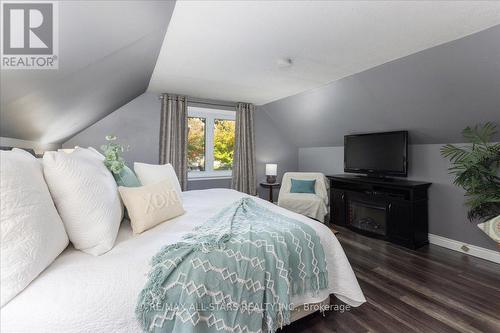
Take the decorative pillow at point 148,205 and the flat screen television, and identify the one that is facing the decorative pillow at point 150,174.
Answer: the flat screen television

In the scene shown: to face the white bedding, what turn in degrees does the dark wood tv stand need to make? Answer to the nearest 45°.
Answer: approximately 45° to its left

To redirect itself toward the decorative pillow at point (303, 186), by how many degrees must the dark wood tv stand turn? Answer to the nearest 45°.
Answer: approximately 45° to its right

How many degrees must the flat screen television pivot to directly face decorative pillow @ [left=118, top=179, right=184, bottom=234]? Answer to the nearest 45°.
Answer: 0° — it already faces it

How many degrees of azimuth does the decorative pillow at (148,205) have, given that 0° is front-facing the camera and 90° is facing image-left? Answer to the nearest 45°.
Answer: approximately 315°

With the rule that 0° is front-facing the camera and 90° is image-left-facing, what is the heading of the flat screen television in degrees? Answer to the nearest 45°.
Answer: approximately 45°
